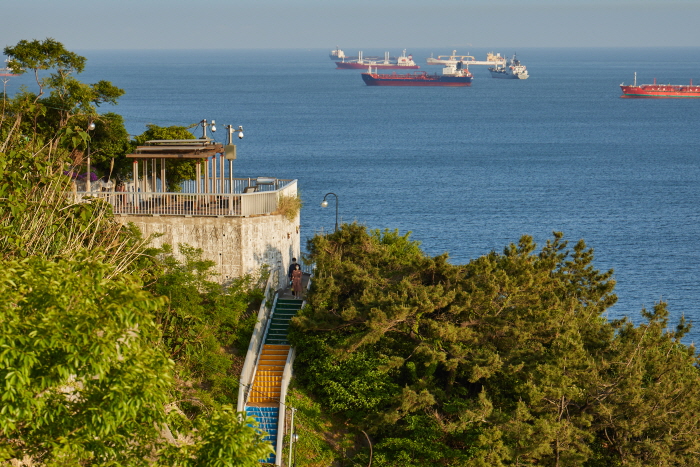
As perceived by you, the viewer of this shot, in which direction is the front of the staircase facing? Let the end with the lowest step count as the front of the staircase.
facing the viewer

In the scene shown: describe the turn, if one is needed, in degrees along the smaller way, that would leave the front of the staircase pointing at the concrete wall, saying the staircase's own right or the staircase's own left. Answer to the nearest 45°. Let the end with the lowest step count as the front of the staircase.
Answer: approximately 135° to the staircase's own right

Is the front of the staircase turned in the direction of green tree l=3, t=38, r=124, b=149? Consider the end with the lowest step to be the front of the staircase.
no

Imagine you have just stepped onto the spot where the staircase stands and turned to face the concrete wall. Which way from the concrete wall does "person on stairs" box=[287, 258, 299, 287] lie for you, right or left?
right

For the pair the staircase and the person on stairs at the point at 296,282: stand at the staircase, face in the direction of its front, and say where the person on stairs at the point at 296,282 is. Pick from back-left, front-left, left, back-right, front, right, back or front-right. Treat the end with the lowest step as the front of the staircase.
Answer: back

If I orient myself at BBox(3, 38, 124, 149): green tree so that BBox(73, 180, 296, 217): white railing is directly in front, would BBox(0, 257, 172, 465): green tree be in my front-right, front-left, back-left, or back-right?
front-right

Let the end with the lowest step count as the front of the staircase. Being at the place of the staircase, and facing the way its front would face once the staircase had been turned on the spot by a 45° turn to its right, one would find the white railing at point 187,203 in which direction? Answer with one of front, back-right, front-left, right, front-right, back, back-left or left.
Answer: right

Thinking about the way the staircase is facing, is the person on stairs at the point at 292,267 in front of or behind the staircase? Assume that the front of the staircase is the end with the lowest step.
behind
